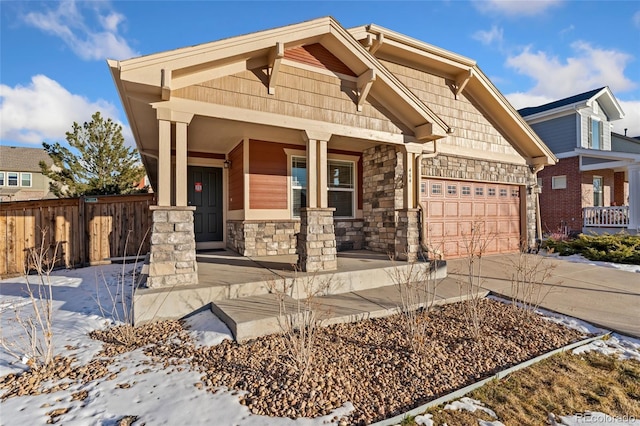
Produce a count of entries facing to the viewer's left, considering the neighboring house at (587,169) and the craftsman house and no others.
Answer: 0

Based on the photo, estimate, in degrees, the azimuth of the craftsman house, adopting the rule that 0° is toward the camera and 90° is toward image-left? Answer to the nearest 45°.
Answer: approximately 315°

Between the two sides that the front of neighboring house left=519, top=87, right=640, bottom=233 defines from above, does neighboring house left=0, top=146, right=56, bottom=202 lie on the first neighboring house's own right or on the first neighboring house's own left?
on the first neighboring house's own right

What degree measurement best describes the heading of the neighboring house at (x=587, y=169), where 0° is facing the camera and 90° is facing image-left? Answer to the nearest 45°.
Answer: approximately 315°

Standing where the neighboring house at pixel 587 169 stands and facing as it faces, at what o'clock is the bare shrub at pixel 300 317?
The bare shrub is roughly at 2 o'clock from the neighboring house.

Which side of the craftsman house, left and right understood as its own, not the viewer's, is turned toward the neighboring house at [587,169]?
left

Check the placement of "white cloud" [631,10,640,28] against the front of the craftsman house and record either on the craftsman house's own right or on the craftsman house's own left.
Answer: on the craftsman house's own left

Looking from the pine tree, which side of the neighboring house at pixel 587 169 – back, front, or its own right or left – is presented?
right
